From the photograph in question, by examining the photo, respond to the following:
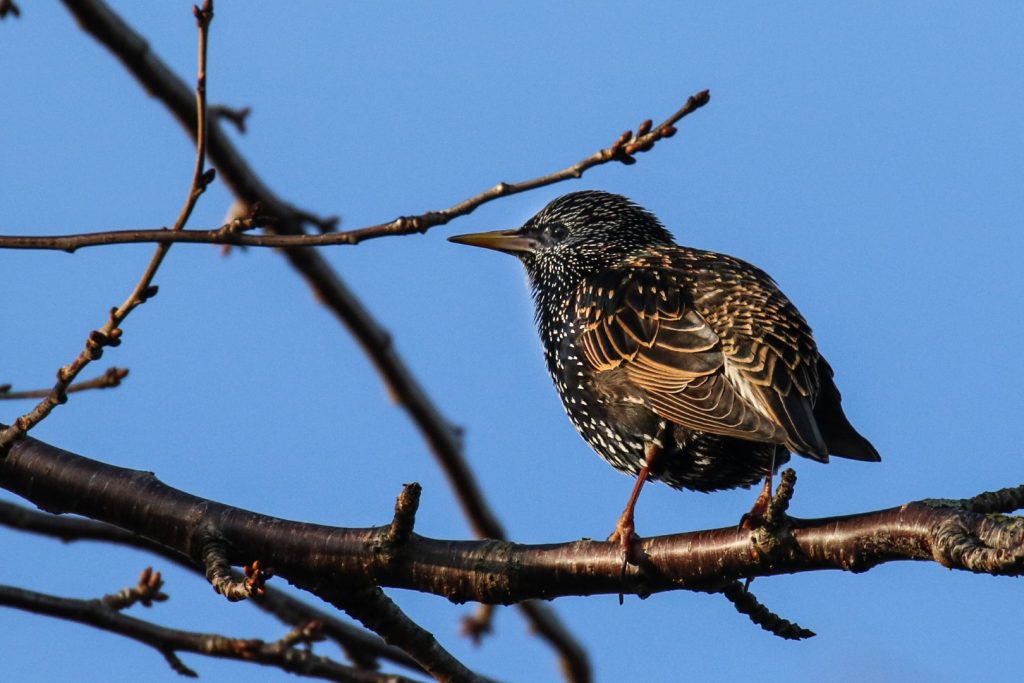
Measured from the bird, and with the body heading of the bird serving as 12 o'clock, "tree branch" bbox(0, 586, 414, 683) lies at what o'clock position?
The tree branch is roughly at 10 o'clock from the bird.

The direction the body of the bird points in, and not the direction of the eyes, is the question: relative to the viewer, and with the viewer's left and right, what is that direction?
facing away from the viewer and to the left of the viewer
